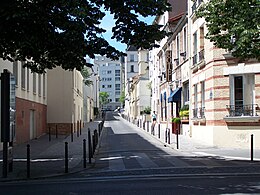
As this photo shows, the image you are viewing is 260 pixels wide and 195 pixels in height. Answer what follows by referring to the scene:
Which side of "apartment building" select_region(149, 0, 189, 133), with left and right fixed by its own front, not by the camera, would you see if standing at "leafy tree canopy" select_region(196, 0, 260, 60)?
left

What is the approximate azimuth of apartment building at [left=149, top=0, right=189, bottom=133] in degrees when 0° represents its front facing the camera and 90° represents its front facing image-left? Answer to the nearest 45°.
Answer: approximately 90°

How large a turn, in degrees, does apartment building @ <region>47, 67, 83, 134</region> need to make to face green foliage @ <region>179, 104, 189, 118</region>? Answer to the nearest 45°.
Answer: approximately 45° to its right

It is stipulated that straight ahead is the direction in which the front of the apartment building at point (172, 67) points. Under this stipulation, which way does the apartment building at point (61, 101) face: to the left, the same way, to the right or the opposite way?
the opposite way

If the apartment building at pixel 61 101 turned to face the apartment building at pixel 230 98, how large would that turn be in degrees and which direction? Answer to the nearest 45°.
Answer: approximately 45° to its right

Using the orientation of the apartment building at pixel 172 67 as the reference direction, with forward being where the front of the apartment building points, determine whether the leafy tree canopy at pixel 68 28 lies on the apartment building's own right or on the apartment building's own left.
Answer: on the apartment building's own left

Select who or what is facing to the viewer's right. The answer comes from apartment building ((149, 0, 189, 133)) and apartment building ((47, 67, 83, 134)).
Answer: apartment building ((47, 67, 83, 134))

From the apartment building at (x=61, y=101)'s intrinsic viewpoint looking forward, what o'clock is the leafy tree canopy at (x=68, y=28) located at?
The leafy tree canopy is roughly at 3 o'clock from the apartment building.

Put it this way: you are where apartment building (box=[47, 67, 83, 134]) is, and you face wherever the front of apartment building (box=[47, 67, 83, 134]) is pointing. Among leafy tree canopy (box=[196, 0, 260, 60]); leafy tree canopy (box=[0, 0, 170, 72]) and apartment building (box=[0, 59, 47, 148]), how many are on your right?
3

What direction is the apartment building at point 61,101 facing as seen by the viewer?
to the viewer's right

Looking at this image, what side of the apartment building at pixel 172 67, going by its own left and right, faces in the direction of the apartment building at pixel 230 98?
left

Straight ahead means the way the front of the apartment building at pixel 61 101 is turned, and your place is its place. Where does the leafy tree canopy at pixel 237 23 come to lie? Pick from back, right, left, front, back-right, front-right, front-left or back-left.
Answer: right

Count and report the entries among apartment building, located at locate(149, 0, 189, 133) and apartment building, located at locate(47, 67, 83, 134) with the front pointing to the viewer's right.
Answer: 1

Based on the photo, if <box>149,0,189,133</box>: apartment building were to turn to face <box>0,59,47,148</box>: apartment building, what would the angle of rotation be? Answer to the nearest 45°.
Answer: approximately 45° to its left

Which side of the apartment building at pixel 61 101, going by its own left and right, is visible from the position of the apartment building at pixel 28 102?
right

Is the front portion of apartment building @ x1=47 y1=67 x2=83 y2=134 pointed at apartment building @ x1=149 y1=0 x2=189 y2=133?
yes
